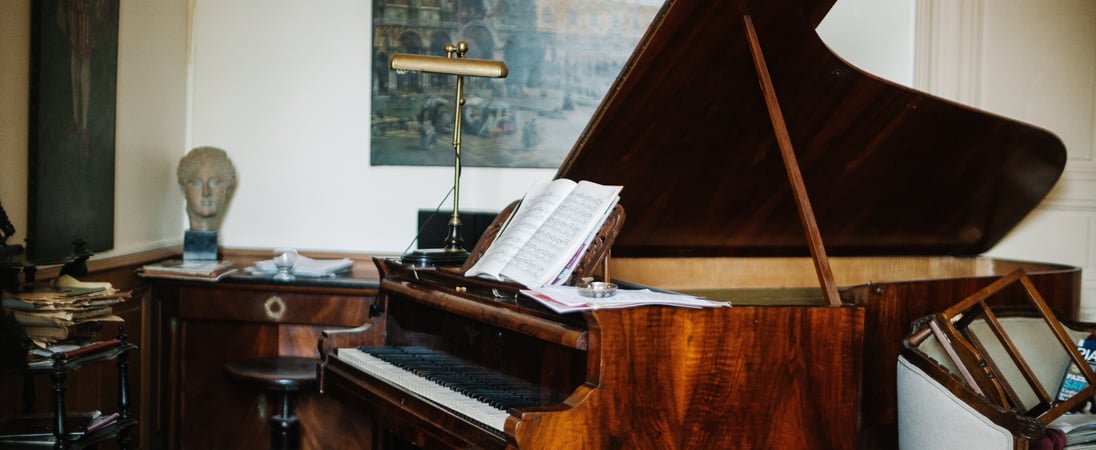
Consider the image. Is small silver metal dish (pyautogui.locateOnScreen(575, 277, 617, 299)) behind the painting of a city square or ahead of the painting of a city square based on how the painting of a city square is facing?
ahead

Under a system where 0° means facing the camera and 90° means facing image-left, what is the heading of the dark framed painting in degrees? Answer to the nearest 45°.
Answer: approximately 315°

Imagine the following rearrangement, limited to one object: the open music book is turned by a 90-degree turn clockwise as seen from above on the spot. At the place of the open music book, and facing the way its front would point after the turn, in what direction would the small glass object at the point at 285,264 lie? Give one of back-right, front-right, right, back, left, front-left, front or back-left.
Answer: front

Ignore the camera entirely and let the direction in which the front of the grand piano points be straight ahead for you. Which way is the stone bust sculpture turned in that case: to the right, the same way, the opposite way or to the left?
to the left

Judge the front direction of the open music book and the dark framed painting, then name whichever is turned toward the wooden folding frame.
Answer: the dark framed painting

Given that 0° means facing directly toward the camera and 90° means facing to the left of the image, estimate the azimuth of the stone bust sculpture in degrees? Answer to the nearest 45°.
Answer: approximately 0°

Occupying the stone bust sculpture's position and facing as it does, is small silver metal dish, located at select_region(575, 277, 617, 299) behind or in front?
in front
